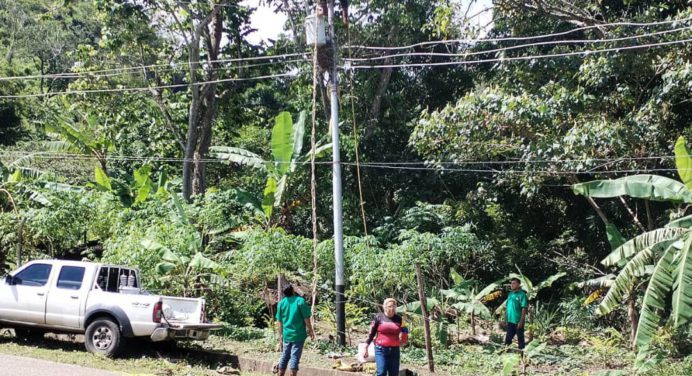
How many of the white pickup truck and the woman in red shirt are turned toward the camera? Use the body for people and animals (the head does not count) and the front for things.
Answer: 1

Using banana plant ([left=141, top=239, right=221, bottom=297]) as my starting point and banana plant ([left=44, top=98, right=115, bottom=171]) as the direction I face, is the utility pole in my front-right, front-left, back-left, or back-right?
back-right

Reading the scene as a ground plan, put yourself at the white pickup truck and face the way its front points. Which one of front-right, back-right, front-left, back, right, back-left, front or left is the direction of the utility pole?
back-right

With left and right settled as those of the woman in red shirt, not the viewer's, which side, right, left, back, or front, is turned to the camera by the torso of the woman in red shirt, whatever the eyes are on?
front

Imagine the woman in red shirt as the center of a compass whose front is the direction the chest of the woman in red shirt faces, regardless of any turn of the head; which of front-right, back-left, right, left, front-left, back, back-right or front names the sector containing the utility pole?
back

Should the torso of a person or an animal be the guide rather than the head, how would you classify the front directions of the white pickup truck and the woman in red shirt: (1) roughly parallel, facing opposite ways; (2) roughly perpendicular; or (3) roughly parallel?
roughly perpendicular

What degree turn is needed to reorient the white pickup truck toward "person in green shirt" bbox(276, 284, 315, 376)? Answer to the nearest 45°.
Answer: approximately 180°

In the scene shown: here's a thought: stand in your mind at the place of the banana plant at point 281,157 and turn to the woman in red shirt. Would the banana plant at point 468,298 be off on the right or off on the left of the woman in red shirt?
left

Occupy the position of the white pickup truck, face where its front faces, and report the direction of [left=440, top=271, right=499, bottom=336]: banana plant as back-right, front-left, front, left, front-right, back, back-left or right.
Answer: back-right

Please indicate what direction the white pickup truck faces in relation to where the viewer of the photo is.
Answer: facing away from the viewer and to the left of the viewer

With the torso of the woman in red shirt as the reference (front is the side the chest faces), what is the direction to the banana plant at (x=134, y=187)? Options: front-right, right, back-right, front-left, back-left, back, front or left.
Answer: back-right

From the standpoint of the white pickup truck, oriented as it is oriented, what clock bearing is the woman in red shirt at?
The woman in red shirt is roughly at 6 o'clock from the white pickup truck.

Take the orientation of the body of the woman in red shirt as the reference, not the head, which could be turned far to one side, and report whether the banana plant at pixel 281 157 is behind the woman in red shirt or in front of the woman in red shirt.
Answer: behind
